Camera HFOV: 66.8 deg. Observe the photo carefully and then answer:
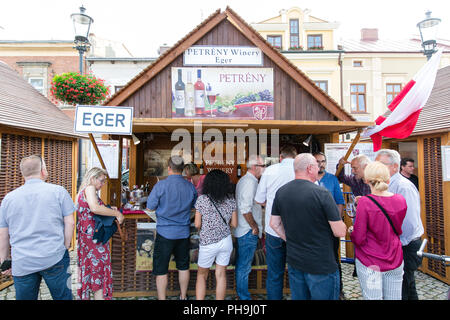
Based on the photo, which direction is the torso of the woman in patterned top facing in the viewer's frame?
away from the camera

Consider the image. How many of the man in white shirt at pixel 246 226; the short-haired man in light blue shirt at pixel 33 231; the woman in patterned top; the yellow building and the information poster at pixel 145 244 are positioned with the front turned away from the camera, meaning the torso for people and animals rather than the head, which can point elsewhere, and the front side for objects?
2

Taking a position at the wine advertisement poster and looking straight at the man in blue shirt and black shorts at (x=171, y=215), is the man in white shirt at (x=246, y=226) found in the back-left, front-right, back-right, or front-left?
front-left

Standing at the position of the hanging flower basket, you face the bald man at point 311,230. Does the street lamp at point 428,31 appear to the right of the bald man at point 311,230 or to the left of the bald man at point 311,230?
left

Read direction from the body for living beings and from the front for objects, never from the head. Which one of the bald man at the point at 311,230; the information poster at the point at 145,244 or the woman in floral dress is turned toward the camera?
the information poster

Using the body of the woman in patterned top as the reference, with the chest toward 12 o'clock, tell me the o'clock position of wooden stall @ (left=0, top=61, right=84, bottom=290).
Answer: The wooden stall is roughly at 10 o'clock from the woman in patterned top.

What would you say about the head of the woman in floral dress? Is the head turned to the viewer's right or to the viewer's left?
to the viewer's right

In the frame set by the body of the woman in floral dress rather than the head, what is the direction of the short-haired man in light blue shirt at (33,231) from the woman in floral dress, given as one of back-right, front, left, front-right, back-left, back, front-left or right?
back-right

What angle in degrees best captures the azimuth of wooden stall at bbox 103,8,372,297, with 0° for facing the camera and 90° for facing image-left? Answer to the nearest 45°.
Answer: approximately 0°

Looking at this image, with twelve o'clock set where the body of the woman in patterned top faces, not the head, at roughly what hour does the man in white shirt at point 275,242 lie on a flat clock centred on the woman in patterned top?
The man in white shirt is roughly at 3 o'clock from the woman in patterned top.

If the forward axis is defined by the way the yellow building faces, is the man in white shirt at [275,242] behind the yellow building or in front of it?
in front

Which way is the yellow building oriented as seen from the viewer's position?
toward the camera
